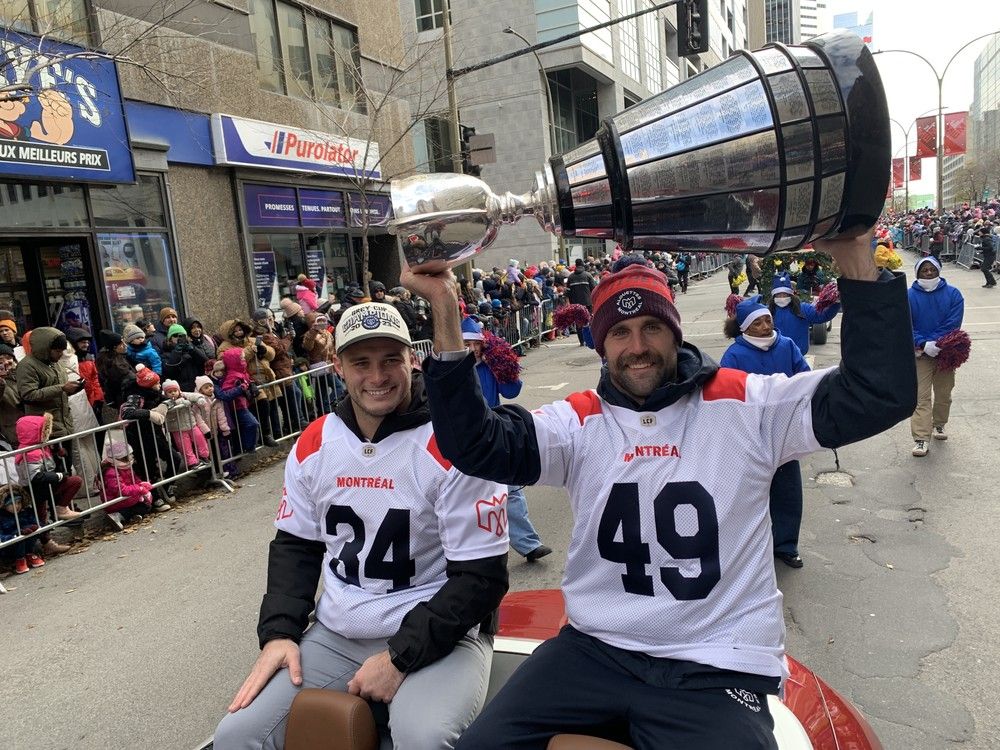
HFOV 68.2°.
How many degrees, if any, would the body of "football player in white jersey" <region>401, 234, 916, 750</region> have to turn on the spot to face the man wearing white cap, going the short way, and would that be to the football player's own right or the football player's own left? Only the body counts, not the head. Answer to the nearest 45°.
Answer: approximately 90° to the football player's own right

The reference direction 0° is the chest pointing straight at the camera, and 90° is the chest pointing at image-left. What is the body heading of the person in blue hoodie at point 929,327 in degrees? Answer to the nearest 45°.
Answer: approximately 0°

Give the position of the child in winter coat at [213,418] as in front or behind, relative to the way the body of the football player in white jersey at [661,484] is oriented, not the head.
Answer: behind

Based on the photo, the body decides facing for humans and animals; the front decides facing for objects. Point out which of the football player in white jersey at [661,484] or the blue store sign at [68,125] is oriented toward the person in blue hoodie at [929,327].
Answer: the blue store sign

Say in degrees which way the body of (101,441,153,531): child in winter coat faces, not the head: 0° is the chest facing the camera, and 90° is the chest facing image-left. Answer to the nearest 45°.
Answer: approximately 315°

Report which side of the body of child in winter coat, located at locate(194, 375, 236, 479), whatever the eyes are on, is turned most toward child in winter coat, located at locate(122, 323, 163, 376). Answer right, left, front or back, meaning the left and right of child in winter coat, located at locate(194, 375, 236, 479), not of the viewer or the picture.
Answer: back

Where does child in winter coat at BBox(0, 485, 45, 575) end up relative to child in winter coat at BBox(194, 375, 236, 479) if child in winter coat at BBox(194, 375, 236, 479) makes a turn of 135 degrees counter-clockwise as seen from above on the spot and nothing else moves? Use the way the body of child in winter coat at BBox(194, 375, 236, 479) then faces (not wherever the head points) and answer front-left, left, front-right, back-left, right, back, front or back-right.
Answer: back-left

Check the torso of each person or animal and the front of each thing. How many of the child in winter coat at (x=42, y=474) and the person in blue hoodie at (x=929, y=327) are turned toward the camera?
1

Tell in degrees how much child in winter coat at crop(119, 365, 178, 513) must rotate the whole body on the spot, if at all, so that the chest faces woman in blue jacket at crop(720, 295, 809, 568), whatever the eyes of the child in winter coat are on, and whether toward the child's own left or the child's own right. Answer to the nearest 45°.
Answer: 0° — they already face them

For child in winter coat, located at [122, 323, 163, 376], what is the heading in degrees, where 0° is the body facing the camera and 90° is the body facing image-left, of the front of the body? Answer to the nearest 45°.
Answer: approximately 315°
